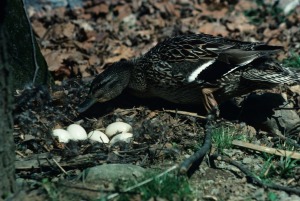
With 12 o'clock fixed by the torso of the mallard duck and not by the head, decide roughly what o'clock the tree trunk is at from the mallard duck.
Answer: The tree trunk is roughly at 10 o'clock from the mallard duck.

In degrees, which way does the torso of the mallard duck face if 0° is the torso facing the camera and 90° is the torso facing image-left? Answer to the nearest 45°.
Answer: approximately 90°

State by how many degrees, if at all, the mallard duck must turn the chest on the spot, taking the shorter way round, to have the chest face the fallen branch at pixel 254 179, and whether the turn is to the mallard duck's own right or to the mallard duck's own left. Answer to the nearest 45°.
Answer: approximately 90° to the mallard duck's own left

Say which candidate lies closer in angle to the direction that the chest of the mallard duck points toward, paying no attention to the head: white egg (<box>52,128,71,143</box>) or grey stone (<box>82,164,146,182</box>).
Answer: the white egg

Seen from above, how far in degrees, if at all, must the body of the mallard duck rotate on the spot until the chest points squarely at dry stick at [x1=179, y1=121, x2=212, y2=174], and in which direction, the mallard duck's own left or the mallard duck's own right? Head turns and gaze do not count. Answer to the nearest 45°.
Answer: approximately 90° to the mallard duck's own left

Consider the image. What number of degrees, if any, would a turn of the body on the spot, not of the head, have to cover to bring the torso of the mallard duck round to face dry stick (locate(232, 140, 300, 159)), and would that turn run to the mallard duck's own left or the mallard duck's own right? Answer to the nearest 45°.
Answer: approximately 135° to the mallard duck's own left

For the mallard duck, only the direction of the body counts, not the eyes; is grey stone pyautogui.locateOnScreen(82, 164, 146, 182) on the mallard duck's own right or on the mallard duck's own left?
on the mallard duck's own left

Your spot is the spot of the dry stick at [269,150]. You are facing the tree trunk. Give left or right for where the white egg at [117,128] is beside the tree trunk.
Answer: right
